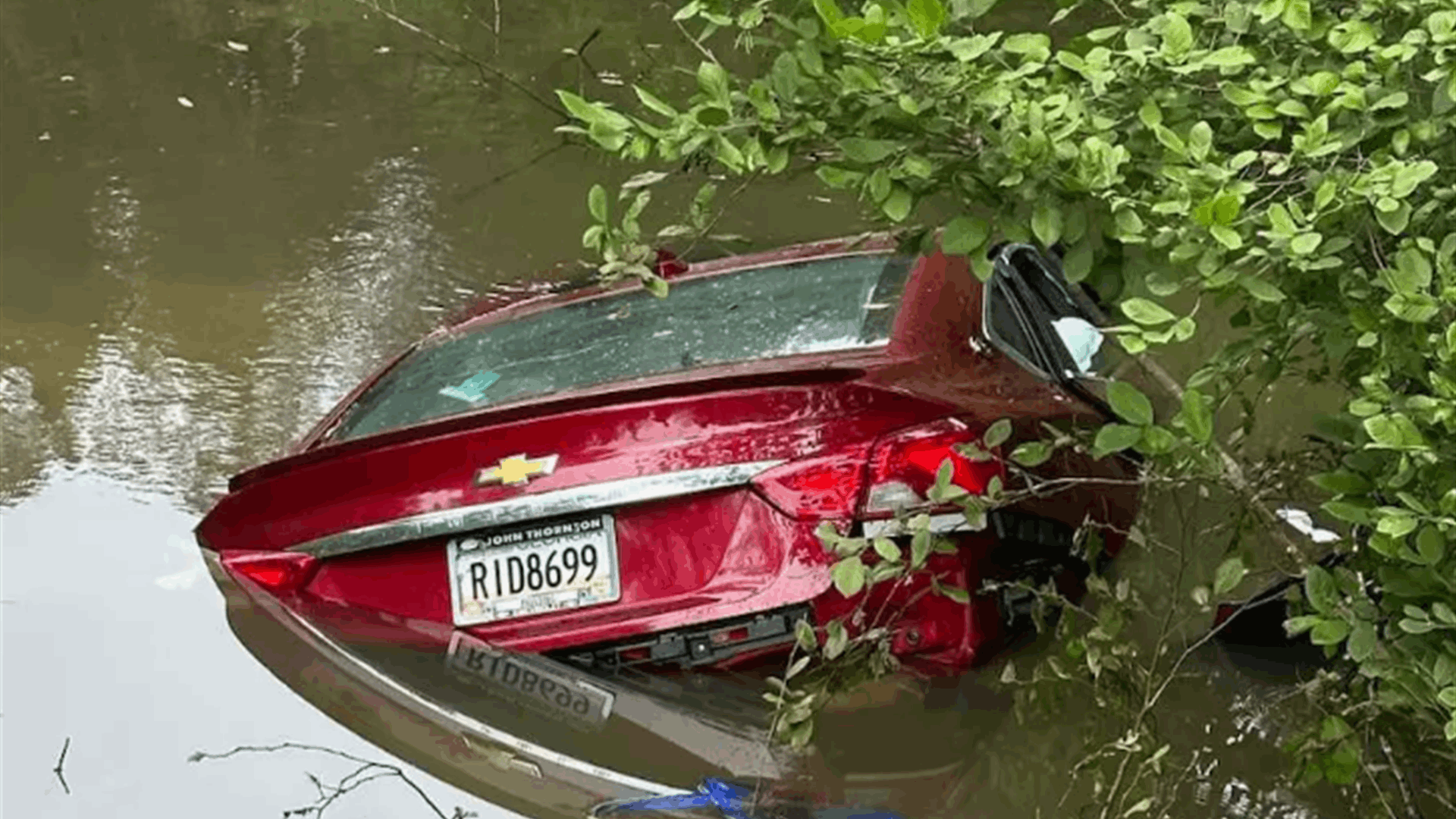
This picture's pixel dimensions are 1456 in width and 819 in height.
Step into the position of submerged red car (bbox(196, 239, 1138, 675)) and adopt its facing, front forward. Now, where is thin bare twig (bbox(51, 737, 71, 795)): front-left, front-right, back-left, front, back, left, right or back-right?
back-left

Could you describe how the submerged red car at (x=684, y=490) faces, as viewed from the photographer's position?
facing away from the viewer and to the right of the viewer
